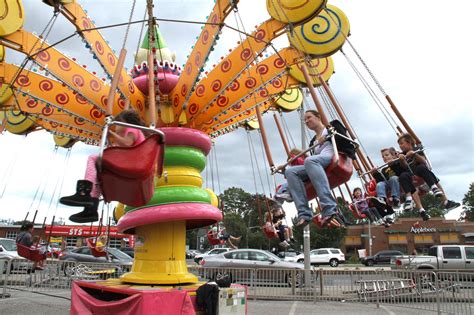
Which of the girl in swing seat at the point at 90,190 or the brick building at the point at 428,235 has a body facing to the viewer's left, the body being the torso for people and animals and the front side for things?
the girl in swing seat

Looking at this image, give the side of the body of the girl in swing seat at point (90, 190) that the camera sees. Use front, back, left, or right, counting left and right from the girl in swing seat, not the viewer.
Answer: left

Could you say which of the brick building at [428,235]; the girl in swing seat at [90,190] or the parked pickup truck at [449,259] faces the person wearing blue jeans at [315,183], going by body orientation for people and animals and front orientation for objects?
the brick building

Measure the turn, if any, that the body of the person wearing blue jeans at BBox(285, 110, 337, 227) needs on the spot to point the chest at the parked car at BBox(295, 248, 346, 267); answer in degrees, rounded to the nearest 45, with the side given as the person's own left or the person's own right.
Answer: approximately 135° to the person's own right

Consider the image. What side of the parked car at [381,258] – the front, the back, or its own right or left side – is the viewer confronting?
left

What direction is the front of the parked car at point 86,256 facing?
to the viewer's right
